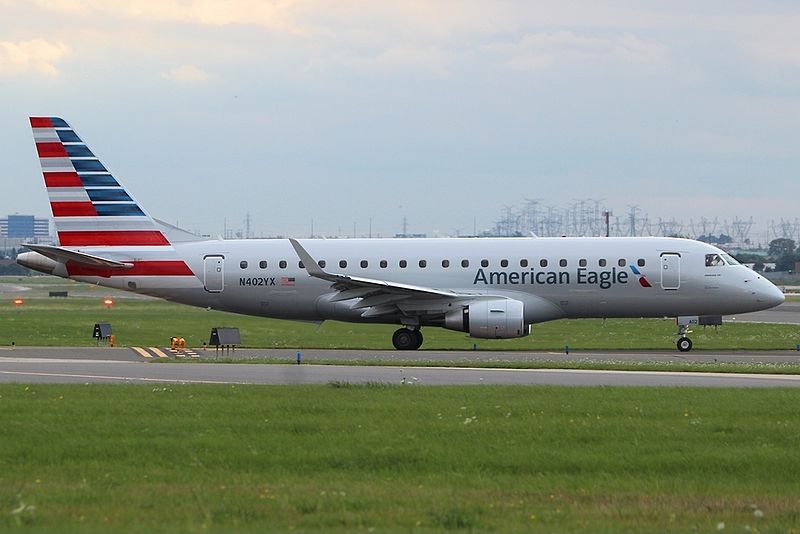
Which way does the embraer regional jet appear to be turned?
to the viewer's right
